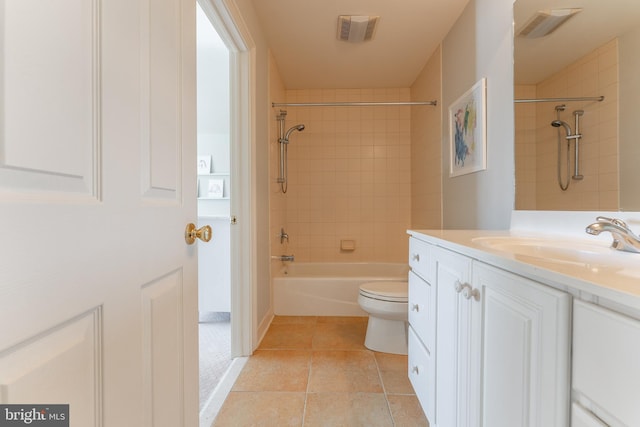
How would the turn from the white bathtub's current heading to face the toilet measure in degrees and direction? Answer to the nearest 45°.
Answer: approximately 45° to its left

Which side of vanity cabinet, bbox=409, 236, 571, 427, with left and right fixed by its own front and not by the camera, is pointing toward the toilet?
right

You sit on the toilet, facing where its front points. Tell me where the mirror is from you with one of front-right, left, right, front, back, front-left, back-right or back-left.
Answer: back-left

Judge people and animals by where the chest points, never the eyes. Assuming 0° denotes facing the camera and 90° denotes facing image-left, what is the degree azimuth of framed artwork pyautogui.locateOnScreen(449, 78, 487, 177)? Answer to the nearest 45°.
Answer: approximately 45°

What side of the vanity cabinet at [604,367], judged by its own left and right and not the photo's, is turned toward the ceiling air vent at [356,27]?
right

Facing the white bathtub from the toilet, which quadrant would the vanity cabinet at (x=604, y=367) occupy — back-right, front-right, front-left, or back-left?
back-left

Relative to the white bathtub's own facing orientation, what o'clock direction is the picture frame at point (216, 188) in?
The picture frame is roughly at 4 o'clock from the white bathtub.
